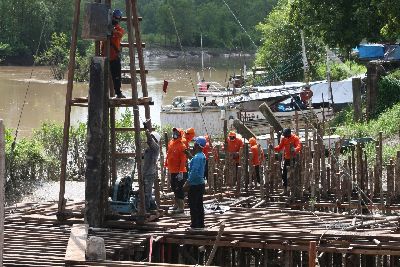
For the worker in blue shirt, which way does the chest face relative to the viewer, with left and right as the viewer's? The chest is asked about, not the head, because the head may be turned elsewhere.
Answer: facing to the left of the viewer

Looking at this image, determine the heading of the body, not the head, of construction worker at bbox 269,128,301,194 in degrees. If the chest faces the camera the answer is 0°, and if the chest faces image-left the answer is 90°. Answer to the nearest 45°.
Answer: approximately 45°

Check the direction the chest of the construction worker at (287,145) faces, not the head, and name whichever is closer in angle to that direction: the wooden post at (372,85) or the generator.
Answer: the generator

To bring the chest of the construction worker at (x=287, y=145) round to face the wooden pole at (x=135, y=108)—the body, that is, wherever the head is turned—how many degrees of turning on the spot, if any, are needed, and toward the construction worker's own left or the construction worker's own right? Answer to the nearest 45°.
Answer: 0° — they already face it

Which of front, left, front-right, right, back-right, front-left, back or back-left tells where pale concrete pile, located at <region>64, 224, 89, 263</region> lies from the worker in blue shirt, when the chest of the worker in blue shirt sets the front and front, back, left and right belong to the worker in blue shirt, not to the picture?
front-left

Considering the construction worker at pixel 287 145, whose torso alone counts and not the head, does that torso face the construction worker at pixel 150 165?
yes

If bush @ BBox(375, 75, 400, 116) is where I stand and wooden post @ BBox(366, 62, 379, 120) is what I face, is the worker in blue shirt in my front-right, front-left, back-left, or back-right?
front-left

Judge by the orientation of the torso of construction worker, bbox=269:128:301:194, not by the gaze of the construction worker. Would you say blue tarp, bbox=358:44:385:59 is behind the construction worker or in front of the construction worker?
behind

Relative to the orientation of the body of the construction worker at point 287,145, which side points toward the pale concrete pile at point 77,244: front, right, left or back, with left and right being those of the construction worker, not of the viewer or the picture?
front

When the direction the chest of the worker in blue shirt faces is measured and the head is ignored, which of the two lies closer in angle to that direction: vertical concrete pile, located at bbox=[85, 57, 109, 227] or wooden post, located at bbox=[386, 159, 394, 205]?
the vertical concrete pile
